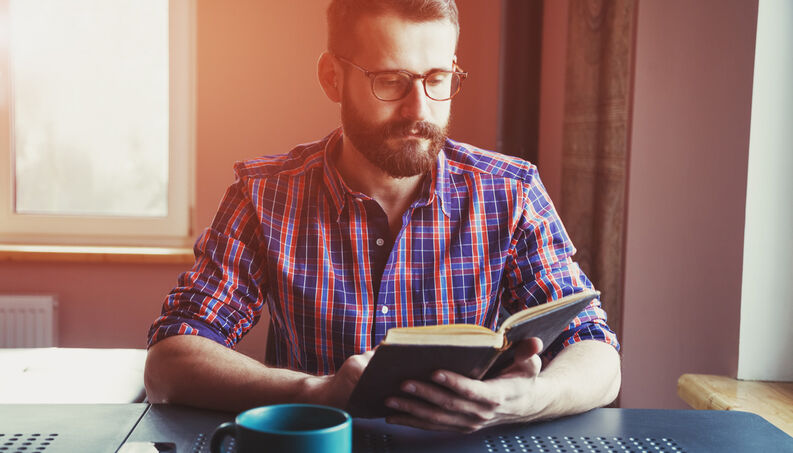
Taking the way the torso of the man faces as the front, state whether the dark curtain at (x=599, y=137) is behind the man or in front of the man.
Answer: behind

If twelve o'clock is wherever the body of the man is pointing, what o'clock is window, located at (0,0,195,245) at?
The window is roughly at 5 o'clock from the man.

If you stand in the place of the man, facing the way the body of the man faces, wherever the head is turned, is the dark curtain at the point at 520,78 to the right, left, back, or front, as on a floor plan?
back

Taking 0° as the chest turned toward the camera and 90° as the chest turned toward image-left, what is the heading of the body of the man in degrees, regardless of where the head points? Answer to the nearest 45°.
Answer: approximately 0°

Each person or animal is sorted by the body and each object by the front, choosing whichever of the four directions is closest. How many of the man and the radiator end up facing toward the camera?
2

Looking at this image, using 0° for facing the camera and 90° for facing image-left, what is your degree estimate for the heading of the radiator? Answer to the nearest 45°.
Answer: approximately 0°

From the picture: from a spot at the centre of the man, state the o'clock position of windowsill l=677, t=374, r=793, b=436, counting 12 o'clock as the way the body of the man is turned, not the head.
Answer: The windowsill is roughly at 9 o'clock from the man.

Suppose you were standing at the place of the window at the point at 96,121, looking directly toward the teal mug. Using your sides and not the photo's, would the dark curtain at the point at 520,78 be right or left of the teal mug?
left
